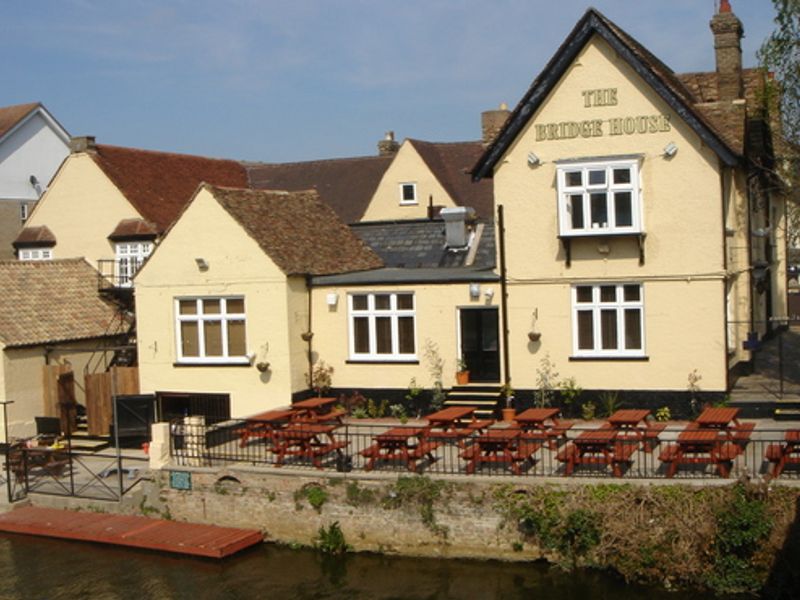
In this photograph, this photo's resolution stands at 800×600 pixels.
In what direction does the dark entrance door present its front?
toward the camera

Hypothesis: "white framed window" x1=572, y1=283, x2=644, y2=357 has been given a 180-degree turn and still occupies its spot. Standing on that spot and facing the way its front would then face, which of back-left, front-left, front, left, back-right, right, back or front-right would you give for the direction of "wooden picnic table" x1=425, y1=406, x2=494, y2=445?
back-left

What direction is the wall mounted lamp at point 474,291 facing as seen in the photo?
toward the camera

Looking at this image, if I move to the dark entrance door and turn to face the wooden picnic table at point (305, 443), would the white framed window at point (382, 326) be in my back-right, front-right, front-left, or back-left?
front-right

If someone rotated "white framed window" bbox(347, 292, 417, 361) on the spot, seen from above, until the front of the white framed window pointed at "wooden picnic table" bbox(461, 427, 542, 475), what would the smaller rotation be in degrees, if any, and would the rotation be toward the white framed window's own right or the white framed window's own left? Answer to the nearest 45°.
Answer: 0° — it already faces it

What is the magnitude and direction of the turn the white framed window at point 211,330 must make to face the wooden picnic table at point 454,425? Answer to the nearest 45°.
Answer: approximately 45° to its left

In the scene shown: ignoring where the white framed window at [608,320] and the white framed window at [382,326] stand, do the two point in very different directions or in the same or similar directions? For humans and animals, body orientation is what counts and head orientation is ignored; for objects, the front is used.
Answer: same or similar directions

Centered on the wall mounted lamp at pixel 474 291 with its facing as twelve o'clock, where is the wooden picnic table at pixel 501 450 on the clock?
The wooden picnic table is roughly at 12 o'clock from the wall mounted lamp.

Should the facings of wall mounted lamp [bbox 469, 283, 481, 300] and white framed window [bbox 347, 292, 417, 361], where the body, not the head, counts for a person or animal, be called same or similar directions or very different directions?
same or similar directions

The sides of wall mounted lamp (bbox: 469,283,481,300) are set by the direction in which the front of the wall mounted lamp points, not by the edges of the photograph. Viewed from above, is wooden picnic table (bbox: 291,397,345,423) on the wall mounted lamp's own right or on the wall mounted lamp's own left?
on the wall mounted lamp's own right

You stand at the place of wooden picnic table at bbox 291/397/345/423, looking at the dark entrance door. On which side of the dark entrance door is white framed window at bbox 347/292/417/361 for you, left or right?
left

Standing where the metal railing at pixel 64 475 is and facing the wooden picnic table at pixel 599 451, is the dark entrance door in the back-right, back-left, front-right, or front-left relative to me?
front-left

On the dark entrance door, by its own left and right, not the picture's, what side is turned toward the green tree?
left

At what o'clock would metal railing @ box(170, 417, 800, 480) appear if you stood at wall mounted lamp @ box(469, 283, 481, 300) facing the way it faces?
The metal railing is roughly at 12 o'clock from the wall mounted lamp.

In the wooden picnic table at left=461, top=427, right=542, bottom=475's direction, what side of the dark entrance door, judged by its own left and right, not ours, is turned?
front

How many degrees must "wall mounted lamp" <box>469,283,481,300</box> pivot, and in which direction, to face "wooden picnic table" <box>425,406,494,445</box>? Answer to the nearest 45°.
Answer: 0° — it already faces it

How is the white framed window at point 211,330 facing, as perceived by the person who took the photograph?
facing the viewer
